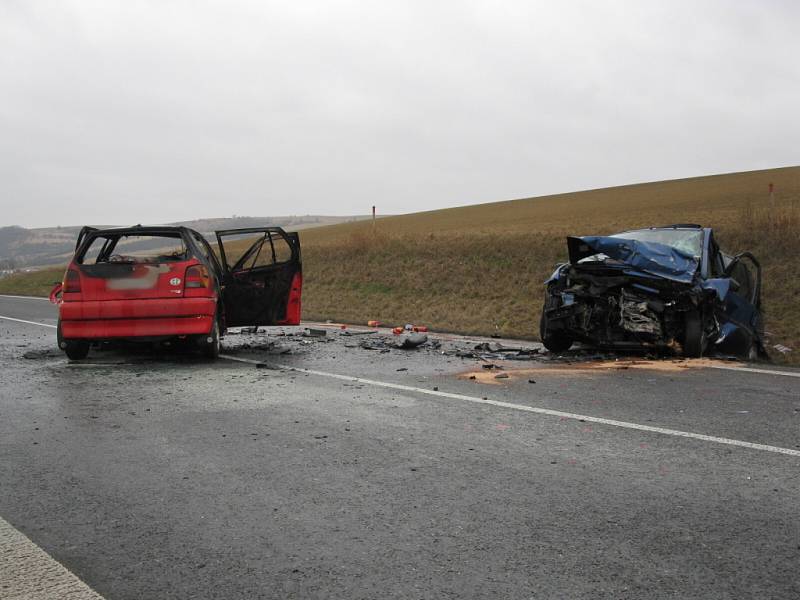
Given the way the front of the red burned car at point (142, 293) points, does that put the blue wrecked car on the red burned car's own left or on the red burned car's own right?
on the red burned car's own right

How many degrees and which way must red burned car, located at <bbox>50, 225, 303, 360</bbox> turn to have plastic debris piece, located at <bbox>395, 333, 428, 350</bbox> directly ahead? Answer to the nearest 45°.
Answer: approximately 90° to its right

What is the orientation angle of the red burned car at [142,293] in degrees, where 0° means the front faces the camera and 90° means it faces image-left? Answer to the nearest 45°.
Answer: approximately 180°
